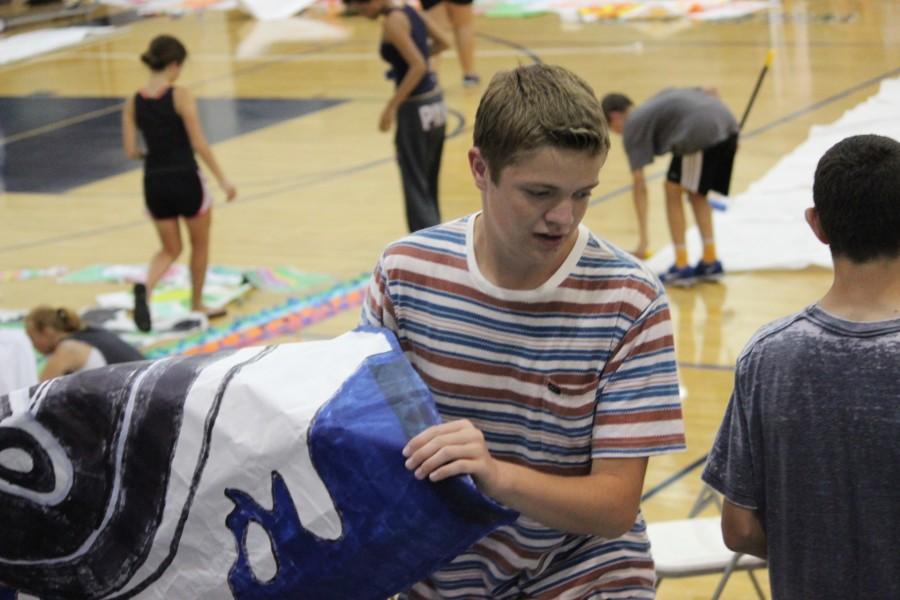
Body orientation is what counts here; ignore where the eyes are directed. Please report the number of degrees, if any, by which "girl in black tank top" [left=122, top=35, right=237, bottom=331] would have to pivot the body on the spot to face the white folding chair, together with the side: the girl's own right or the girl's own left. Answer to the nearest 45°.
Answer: approximately 135° to the girl's own right

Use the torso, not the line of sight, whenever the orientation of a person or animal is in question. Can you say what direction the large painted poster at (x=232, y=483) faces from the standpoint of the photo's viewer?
facing the viewer

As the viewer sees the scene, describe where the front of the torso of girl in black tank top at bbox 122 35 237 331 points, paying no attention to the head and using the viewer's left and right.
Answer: facing away from the viewer and to the right of the viewer

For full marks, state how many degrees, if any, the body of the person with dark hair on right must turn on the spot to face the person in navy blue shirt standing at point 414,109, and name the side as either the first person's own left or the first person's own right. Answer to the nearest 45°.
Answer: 0° — they already face them

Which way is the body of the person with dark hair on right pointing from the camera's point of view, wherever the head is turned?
away from the camera

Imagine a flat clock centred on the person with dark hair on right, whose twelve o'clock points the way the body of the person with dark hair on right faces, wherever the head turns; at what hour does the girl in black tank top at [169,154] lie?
The girl in black tank top is roughly at 11 o'clock from the person with dark hair on right.

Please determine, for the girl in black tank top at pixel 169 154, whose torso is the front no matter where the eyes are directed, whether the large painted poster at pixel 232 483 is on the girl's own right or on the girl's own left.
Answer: on the girl's own right

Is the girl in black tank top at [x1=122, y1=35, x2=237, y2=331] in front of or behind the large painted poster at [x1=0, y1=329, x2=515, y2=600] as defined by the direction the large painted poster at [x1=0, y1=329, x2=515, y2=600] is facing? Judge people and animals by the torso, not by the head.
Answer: behind

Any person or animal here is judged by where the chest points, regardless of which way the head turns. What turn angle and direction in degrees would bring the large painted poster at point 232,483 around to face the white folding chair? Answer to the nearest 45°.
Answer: approximately 135° to its left

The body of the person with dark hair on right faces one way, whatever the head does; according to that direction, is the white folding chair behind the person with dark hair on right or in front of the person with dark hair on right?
in front
